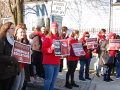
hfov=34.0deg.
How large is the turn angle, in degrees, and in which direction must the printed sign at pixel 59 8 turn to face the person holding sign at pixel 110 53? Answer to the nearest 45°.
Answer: approximately 90° to its left

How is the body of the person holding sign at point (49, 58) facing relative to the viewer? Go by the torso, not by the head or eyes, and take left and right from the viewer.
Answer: facing the viewer and to the right of the viewer

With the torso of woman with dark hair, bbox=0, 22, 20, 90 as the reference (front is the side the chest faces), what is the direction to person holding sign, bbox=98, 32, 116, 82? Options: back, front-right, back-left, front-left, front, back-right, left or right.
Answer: front-left

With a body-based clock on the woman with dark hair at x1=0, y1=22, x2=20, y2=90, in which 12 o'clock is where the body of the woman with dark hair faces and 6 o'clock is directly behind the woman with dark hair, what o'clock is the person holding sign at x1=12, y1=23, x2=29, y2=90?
The person holding sign is roughly at 10 o'clock from the woman with dark hair.

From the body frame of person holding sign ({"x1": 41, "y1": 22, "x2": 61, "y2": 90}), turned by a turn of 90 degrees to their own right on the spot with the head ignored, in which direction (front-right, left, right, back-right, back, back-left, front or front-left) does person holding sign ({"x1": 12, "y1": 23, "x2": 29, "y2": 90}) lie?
front

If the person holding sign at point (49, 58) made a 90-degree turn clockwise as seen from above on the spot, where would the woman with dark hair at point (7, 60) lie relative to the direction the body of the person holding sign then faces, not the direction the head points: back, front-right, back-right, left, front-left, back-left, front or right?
front

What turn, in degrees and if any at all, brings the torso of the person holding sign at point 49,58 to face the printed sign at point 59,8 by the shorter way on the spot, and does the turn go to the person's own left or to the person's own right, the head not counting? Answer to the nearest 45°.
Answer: approximately 135° to the person's own left

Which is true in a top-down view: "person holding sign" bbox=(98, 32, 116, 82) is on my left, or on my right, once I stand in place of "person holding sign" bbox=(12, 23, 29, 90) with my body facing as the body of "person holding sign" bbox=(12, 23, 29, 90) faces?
on my left

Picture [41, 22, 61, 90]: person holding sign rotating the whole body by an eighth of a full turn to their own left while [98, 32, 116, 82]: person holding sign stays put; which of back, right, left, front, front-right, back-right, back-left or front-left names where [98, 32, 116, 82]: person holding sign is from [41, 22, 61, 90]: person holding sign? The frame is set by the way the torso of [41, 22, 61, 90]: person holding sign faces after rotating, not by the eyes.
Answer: front-left

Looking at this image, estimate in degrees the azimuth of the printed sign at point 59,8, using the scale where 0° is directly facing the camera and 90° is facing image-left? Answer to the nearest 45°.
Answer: approximately 0°
